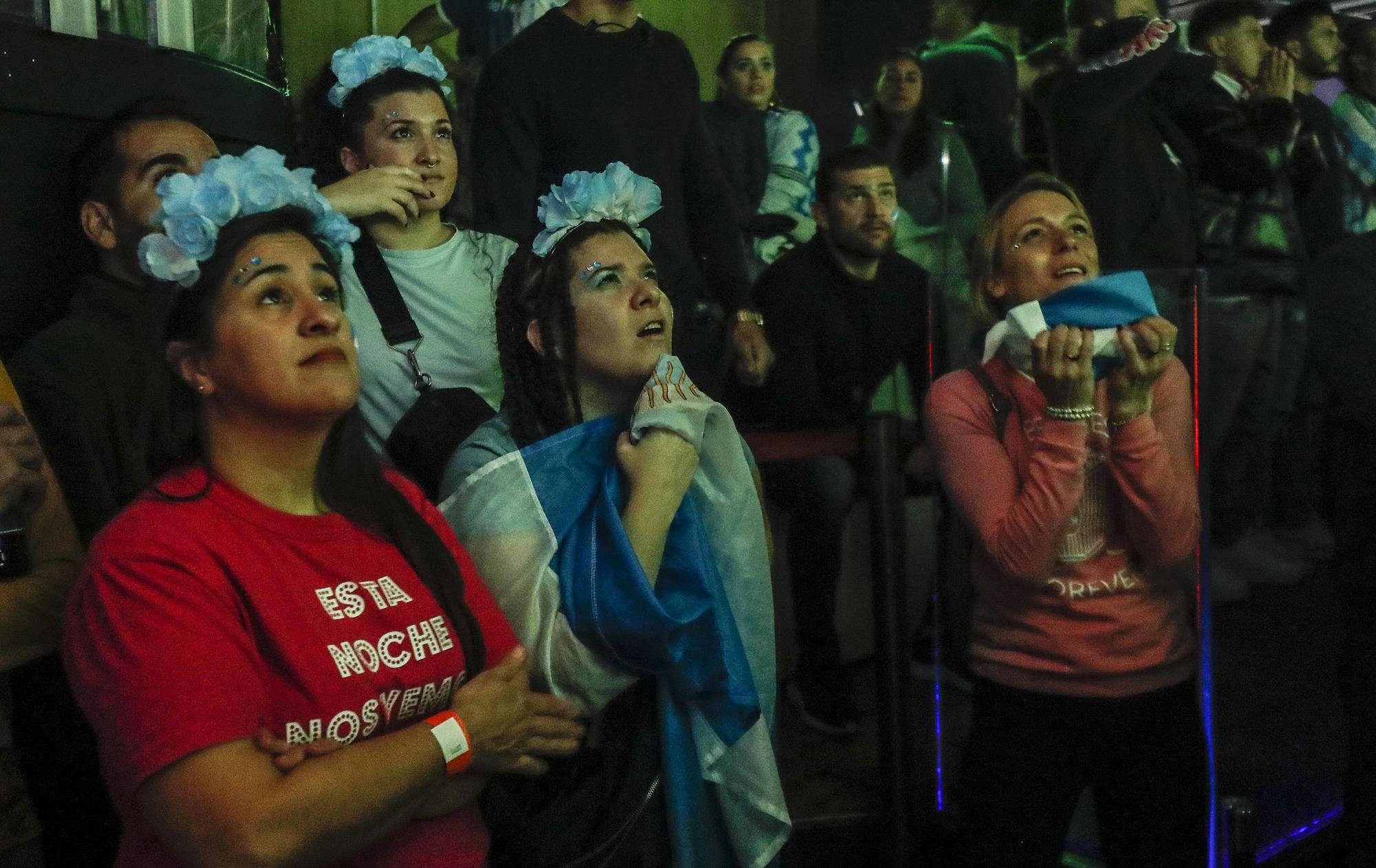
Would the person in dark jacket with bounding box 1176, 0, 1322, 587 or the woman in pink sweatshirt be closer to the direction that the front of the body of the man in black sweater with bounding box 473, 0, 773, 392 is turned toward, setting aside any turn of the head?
the woman in pink sweatshirt

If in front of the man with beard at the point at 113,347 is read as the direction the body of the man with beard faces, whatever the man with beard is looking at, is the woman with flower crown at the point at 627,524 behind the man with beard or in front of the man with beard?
in front

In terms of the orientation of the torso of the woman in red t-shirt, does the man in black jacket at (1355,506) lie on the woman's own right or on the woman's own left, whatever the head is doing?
on the woman's own left

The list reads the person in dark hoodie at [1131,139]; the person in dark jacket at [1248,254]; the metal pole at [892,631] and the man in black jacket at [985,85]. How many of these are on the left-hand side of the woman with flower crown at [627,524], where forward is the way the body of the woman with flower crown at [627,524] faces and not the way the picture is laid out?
4

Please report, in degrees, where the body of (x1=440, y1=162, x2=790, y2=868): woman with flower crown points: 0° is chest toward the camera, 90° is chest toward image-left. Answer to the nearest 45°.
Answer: approximately 315°

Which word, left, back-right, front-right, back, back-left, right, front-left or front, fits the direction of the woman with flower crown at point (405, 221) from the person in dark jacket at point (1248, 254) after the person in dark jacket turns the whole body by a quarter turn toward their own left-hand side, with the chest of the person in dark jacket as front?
back-left

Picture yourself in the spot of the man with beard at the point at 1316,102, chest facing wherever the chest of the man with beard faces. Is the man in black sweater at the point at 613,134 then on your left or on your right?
on your right

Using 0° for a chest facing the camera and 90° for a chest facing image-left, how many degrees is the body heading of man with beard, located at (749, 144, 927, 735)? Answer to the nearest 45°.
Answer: approximately 315°

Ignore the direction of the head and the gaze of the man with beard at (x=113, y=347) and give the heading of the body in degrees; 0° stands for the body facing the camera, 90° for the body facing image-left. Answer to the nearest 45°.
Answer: approximately 315°

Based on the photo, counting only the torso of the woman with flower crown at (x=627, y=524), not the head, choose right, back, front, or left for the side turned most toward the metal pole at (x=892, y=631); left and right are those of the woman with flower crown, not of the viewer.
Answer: left
